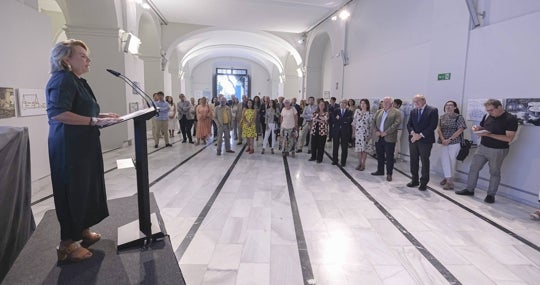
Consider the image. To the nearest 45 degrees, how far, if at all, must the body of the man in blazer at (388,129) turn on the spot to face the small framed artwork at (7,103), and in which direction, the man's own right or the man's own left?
0° — they already face it

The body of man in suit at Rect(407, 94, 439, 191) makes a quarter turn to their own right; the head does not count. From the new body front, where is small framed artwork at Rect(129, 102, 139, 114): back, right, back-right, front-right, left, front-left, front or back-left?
front-left

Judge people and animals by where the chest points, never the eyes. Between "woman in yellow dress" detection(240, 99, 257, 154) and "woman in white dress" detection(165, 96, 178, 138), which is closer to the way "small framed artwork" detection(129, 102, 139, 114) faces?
the woman in yellow dress

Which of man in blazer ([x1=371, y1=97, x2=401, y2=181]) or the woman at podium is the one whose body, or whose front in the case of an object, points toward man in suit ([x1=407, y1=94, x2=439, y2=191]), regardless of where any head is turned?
the woman at podium

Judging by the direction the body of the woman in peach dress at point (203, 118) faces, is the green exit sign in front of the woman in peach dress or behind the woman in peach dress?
in front

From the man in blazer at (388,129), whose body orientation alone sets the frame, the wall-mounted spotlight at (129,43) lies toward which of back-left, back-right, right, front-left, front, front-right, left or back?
front-right

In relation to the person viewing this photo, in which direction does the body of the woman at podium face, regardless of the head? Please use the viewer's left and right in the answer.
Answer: facing to the right of the viewer

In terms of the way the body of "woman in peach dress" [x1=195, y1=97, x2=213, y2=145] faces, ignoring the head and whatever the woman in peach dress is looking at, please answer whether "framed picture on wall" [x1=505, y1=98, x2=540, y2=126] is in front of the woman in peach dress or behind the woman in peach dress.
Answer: in front

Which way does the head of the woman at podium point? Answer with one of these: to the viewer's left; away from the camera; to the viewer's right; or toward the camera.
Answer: to the viewer's right

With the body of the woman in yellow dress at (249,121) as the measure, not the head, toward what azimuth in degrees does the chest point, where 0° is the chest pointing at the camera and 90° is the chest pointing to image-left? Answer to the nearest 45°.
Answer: approximately 0°

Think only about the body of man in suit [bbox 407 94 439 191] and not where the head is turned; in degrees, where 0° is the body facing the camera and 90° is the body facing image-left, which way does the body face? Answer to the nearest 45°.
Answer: approximately 45°

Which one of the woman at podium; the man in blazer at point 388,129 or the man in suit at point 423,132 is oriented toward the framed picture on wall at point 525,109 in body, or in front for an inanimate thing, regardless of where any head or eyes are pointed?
the woman at podium

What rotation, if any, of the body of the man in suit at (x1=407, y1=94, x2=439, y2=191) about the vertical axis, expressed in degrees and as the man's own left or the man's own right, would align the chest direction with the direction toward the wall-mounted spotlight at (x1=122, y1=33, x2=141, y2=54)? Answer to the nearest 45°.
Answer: approximately 45° to the man's own right
